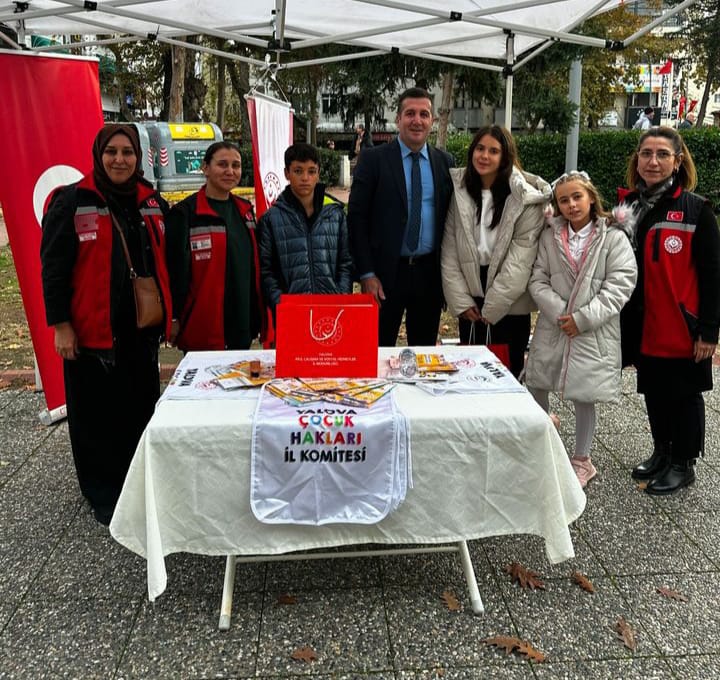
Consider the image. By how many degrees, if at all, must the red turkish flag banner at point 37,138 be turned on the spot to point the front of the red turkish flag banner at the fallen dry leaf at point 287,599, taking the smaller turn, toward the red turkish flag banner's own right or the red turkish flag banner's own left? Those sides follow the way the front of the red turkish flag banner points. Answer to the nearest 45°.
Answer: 0° — it already faces it

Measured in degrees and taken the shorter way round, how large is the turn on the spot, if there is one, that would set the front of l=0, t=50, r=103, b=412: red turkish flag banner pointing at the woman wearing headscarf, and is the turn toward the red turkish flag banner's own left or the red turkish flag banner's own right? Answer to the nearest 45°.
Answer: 0° — it already faces them

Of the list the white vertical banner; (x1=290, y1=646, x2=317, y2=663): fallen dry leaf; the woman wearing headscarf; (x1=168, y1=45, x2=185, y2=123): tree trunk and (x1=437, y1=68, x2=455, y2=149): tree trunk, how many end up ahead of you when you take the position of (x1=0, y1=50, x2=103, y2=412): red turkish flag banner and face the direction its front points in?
2

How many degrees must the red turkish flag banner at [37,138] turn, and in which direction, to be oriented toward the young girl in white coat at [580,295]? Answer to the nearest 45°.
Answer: approximately 45° to its left

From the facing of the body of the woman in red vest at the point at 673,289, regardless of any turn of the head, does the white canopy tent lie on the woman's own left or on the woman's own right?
on the woman's own right

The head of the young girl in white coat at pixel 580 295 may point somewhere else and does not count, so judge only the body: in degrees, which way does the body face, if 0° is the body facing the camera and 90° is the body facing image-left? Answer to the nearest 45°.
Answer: approximately 0°

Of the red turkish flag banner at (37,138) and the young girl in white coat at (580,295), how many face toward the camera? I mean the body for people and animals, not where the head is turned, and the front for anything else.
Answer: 2

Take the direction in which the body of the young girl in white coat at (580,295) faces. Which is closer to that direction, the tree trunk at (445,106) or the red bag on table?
the red bag on table

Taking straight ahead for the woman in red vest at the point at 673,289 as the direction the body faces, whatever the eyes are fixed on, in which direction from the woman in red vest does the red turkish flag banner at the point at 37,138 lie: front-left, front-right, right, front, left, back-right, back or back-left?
front-right

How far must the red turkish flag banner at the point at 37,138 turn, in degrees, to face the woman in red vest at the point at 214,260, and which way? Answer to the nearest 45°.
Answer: approximately 45° to its left

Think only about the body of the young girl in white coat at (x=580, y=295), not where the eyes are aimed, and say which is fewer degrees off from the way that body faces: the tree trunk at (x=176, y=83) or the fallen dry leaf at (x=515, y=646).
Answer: the fallen dry leaf

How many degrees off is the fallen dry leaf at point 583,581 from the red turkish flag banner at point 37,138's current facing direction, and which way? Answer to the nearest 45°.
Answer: approximately 45° to its left
